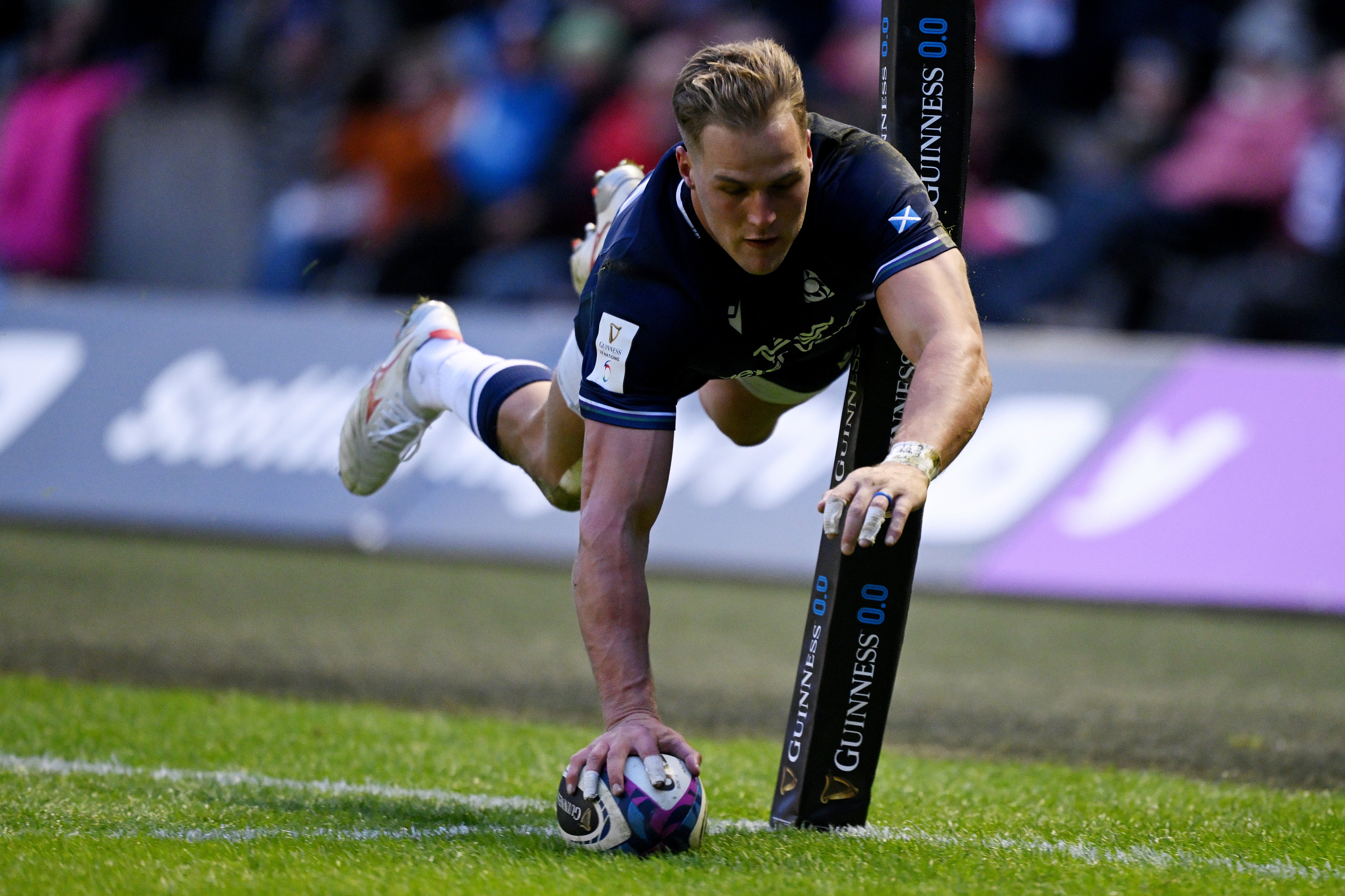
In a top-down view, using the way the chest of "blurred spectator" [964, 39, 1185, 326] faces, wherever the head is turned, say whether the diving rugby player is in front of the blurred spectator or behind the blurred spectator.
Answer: in front

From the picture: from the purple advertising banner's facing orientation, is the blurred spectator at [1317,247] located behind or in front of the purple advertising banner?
behind

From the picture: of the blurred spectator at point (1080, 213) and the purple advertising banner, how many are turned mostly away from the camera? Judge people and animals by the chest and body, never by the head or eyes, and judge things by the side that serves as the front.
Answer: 0

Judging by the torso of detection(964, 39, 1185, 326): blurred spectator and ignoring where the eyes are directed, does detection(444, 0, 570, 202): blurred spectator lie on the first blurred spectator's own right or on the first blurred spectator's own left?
on the first blurred spectator's own right

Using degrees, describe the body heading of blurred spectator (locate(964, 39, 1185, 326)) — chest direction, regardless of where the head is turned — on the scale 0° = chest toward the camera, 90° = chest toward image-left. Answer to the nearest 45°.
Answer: approximately 45°

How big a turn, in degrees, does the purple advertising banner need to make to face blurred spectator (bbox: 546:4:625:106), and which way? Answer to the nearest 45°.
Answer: approximately 135° to its right

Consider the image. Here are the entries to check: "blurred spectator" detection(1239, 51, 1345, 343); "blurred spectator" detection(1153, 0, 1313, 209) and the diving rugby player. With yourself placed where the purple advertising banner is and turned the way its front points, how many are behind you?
2

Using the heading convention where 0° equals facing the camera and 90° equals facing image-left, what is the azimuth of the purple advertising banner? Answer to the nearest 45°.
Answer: approximately 0°

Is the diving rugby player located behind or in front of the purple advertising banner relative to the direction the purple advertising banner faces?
in front

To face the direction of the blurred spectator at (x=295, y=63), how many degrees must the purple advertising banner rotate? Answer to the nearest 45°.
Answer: approximately 135° to its right
